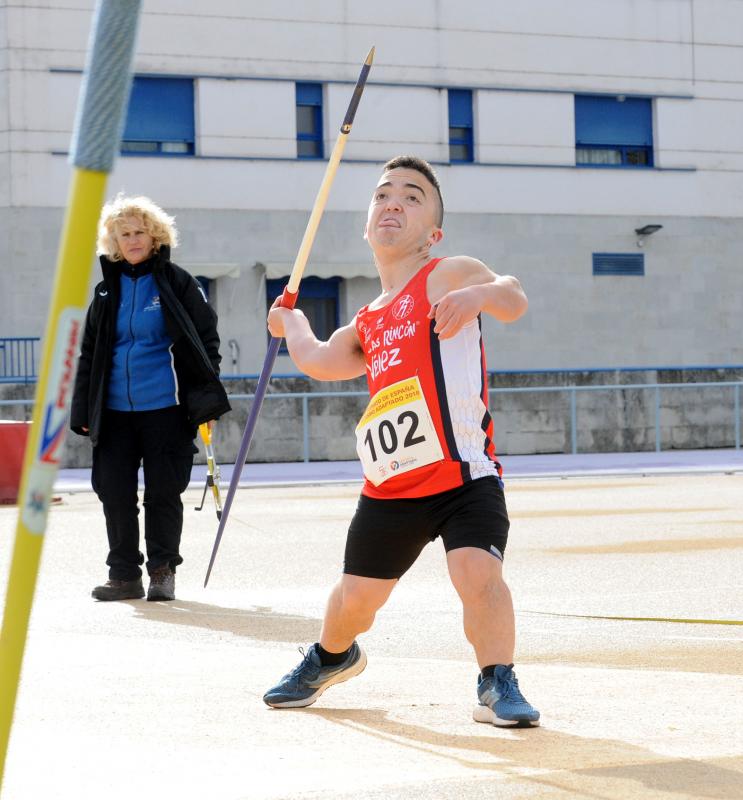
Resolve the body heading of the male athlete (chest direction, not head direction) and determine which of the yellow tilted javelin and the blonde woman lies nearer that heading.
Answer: the yellow tilted javelin

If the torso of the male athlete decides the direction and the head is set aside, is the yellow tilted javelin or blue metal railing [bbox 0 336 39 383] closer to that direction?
the yellow tilted javelin

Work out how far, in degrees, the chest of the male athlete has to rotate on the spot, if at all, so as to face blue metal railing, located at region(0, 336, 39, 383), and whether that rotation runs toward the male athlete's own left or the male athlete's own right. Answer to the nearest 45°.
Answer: approximately 135° to the male athlete's own right

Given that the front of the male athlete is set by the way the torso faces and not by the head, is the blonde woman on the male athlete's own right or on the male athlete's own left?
on the male athlete's own right

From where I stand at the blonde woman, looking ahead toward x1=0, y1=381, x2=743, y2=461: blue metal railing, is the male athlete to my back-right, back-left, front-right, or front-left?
back-right

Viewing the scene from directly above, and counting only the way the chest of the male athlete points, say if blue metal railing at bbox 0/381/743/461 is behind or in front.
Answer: behind

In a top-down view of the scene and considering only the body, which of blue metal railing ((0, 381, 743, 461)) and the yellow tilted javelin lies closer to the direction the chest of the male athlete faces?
the yellow tilted javelin
